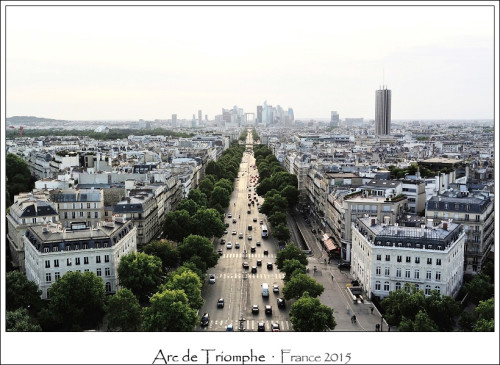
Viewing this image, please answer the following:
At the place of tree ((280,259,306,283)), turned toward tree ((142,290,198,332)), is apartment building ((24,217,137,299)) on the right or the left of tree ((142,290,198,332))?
right

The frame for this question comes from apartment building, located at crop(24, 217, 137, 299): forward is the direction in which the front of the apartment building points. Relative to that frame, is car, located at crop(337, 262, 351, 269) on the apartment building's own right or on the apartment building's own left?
on the apartment building's own left

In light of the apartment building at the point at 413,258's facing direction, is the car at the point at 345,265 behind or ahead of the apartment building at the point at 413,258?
behind

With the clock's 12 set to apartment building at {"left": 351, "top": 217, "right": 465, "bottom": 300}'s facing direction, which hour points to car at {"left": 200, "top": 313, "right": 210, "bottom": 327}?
The car is roughly at 2 o'clock from the apartment building.

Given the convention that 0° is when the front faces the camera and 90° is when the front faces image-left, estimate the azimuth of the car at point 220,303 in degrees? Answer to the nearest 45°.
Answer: approximately 0°

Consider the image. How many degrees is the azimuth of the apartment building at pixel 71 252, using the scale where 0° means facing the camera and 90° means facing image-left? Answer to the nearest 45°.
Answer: approximately 0°

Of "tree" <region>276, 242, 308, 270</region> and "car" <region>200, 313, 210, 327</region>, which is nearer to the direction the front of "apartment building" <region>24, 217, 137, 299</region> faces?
the car

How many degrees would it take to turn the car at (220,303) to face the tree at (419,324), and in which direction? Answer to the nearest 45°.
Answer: approximately 45° to its left

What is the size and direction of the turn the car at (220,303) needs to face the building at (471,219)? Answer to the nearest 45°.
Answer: approximately 90° to its left

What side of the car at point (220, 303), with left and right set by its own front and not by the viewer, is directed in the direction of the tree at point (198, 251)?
back

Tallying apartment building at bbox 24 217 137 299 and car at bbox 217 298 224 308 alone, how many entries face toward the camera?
2
